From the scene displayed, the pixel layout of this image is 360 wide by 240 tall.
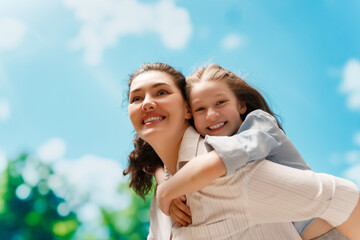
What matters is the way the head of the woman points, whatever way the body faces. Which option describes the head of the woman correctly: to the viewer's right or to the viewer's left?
to the viewer's left

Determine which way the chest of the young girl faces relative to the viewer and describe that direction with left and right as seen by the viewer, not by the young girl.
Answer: facing the viewer and to the left of the viewer

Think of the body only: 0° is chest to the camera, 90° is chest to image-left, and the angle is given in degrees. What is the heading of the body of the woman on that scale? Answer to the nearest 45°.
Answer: approximately 45°
